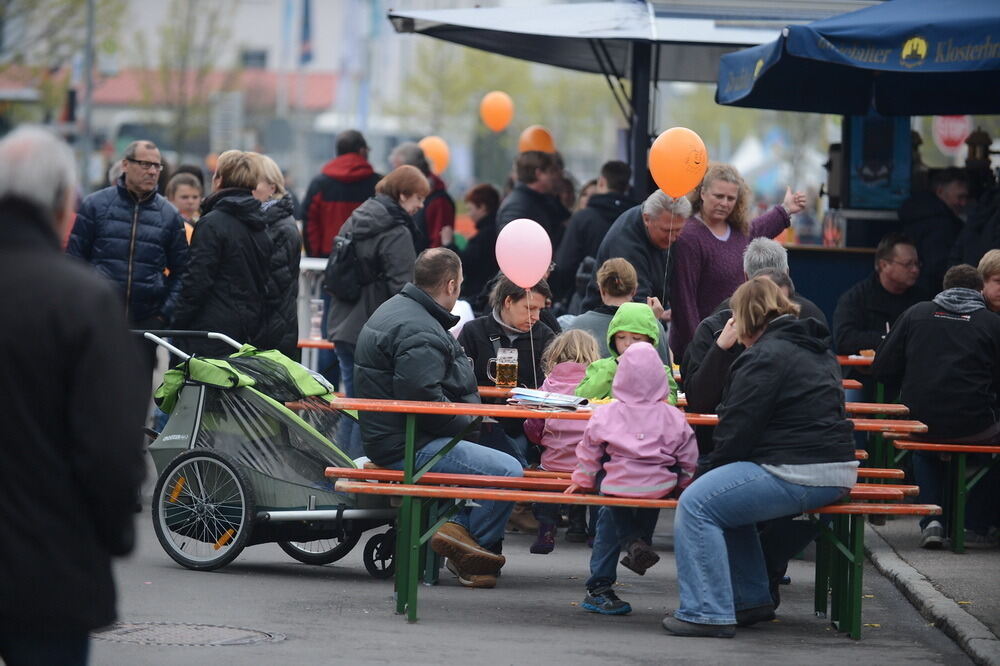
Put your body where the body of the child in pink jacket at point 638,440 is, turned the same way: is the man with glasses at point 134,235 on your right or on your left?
on your left

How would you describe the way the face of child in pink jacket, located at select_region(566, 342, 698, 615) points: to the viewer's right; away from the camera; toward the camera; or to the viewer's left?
away from the camera

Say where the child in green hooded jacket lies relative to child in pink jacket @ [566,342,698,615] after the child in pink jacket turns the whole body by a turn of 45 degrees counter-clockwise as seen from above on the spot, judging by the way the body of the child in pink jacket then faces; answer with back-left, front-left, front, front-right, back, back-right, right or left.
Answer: front-right

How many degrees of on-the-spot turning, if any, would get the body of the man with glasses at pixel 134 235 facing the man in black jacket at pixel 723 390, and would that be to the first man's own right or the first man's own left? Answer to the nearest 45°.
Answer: approximately 45° to the first man's own left

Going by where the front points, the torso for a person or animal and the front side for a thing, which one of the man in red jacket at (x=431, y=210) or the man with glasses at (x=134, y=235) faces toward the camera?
the man with glasses

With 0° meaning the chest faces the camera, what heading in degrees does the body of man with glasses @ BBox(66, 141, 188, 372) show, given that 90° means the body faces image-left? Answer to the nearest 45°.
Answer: approximately 0°

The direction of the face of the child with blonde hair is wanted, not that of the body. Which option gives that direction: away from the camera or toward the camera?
away from the camera

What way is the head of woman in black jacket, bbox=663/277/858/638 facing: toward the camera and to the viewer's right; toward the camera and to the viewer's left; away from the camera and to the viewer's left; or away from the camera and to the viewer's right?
away from the camera and to the viewer's left

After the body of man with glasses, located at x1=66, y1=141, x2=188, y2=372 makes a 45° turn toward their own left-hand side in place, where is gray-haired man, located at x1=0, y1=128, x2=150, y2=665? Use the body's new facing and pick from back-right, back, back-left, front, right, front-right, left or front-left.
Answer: front-right

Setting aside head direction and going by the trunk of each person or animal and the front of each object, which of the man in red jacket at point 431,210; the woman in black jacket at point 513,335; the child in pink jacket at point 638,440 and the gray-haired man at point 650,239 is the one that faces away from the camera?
the child in pink jacket

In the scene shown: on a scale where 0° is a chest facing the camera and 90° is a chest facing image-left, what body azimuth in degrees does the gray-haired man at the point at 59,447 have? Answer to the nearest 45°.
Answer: approximately 225°

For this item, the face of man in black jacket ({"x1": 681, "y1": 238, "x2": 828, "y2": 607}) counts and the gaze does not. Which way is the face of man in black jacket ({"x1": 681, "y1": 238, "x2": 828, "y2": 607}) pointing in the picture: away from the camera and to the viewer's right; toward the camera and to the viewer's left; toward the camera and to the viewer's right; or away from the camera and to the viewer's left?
away from the camera and to the viewer's left

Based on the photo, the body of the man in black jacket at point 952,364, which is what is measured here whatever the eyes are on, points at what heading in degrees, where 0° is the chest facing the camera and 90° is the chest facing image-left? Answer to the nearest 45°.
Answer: approximately 180°

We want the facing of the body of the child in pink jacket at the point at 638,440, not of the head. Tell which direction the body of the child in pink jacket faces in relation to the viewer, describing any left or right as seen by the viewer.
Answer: facing away from the viewer

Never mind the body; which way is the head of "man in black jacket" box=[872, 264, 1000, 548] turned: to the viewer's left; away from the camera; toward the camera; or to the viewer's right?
away from the camera

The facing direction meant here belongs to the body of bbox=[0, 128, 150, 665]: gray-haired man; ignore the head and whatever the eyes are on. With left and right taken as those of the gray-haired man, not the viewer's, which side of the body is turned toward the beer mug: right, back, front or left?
front
